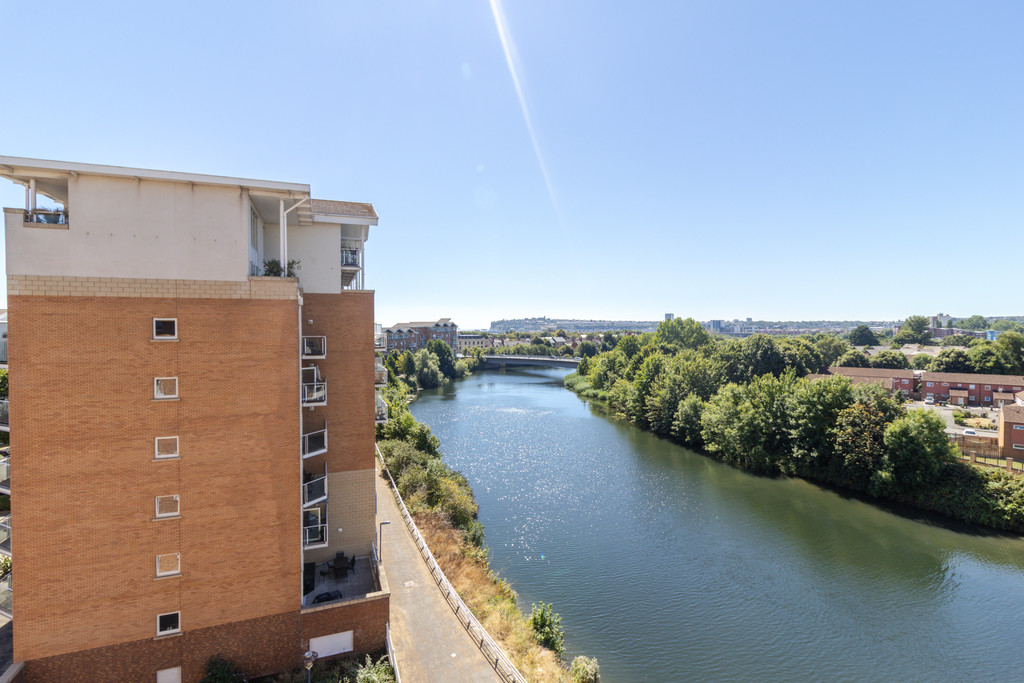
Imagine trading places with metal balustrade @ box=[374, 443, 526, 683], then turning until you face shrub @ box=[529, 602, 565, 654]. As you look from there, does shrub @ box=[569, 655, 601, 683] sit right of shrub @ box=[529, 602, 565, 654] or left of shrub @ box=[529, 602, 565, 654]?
right
